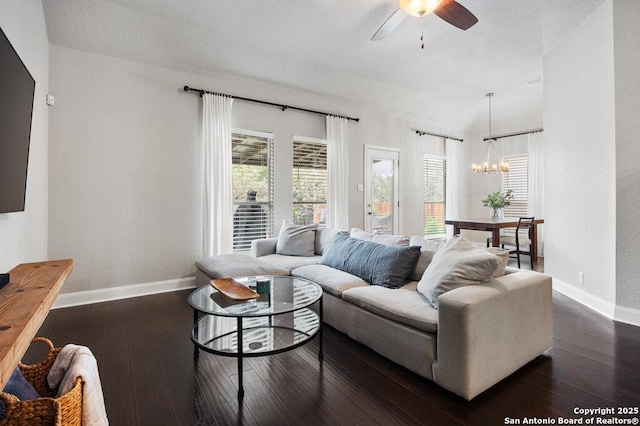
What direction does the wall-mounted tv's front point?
to the viewer's right

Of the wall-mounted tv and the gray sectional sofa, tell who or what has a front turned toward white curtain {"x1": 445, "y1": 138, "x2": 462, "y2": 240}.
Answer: the wall-mounted tv

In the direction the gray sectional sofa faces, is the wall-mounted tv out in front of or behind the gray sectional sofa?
in front

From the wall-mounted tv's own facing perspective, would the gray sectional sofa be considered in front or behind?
in front

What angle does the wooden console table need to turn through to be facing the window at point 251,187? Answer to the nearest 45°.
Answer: approximately 45° to its left

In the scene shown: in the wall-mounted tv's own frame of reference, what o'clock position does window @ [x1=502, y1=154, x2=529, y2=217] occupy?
The window is roughly at 12 o'clock from the wall-mounted tv.

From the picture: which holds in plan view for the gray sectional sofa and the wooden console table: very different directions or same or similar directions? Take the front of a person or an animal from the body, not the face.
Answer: very different directions

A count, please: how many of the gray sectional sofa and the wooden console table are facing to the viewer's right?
1

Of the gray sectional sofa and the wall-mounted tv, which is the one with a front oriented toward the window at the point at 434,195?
the wall-mounted tv

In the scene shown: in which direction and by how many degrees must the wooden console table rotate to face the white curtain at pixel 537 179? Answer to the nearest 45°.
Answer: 0° — it already faces it

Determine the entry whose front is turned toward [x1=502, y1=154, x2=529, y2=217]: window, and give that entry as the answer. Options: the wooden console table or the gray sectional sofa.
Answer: the wooden console table

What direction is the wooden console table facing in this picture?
to the viewer's right

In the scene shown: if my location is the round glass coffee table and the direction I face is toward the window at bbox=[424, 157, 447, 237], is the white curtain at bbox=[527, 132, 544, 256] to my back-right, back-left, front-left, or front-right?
front-right

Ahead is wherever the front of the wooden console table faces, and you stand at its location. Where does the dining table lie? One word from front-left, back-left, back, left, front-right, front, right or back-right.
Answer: front

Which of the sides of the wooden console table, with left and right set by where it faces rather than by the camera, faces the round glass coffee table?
front

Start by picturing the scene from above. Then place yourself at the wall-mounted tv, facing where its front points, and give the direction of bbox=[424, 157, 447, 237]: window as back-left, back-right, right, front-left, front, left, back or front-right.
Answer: front
